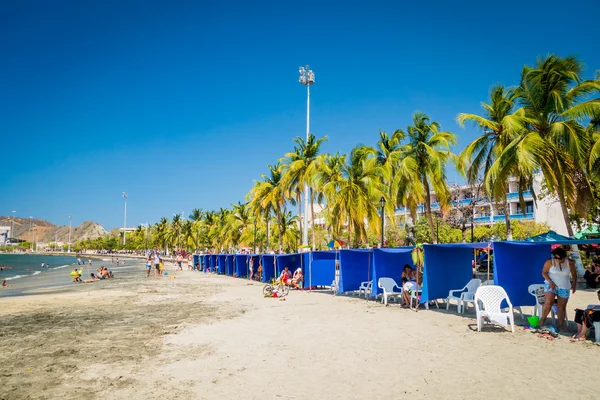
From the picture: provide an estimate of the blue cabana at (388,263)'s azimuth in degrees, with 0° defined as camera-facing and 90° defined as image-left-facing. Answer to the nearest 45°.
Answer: approximately 0°

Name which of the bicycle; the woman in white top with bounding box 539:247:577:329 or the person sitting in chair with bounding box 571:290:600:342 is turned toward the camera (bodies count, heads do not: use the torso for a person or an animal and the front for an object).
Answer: the woman in white top

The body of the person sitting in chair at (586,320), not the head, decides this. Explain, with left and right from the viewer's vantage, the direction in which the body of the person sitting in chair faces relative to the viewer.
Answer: facing to the left of the viewer

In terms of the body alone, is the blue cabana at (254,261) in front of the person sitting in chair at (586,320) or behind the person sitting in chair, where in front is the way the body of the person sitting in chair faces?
in front

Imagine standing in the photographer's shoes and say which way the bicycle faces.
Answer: facing to the left of the viewer

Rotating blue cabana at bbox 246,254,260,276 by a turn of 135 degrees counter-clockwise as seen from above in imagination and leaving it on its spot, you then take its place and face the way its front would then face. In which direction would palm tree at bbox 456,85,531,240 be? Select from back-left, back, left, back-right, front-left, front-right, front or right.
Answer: front-right

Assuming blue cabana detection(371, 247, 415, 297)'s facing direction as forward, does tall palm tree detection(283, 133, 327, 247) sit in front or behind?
behind

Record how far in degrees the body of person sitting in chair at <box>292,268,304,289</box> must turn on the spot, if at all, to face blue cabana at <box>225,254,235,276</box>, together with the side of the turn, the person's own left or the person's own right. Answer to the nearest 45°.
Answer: approximately 90° to the person's own right

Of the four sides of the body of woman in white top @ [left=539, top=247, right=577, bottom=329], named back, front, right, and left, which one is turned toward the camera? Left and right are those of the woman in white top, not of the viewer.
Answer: front

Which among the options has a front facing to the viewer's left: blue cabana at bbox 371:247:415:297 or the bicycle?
the bicycle
